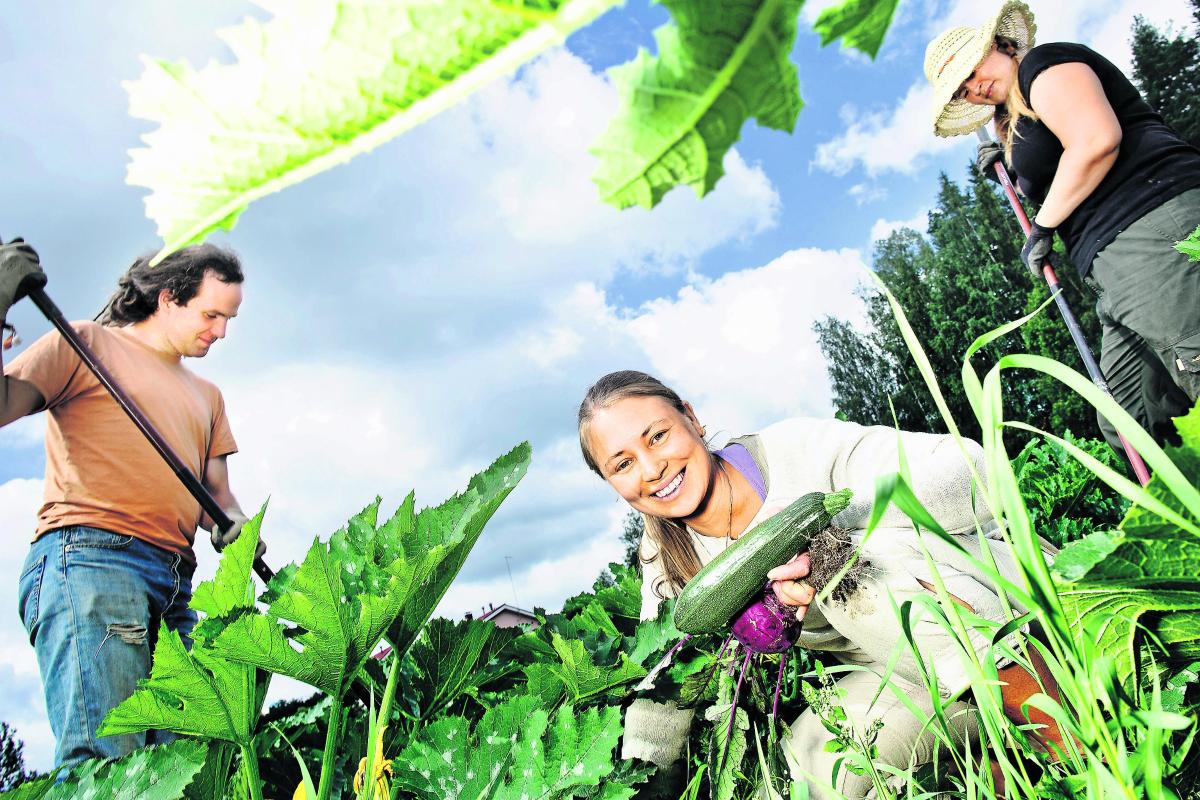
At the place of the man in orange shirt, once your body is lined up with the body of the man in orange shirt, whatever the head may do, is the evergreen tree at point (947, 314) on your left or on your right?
on your left

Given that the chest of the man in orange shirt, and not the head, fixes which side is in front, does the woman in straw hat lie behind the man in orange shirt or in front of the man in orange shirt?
in front

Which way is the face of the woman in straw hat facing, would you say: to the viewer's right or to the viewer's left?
to the viewer's left

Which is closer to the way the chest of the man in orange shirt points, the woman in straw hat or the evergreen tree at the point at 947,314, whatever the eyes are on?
the woman in straw hat

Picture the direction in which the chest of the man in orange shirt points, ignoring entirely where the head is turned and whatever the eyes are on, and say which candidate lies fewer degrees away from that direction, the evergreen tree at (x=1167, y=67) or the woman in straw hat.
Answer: the woman in straw hat

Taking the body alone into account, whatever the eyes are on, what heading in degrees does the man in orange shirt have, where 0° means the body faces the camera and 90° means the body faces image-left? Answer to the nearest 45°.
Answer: approximately 315°
